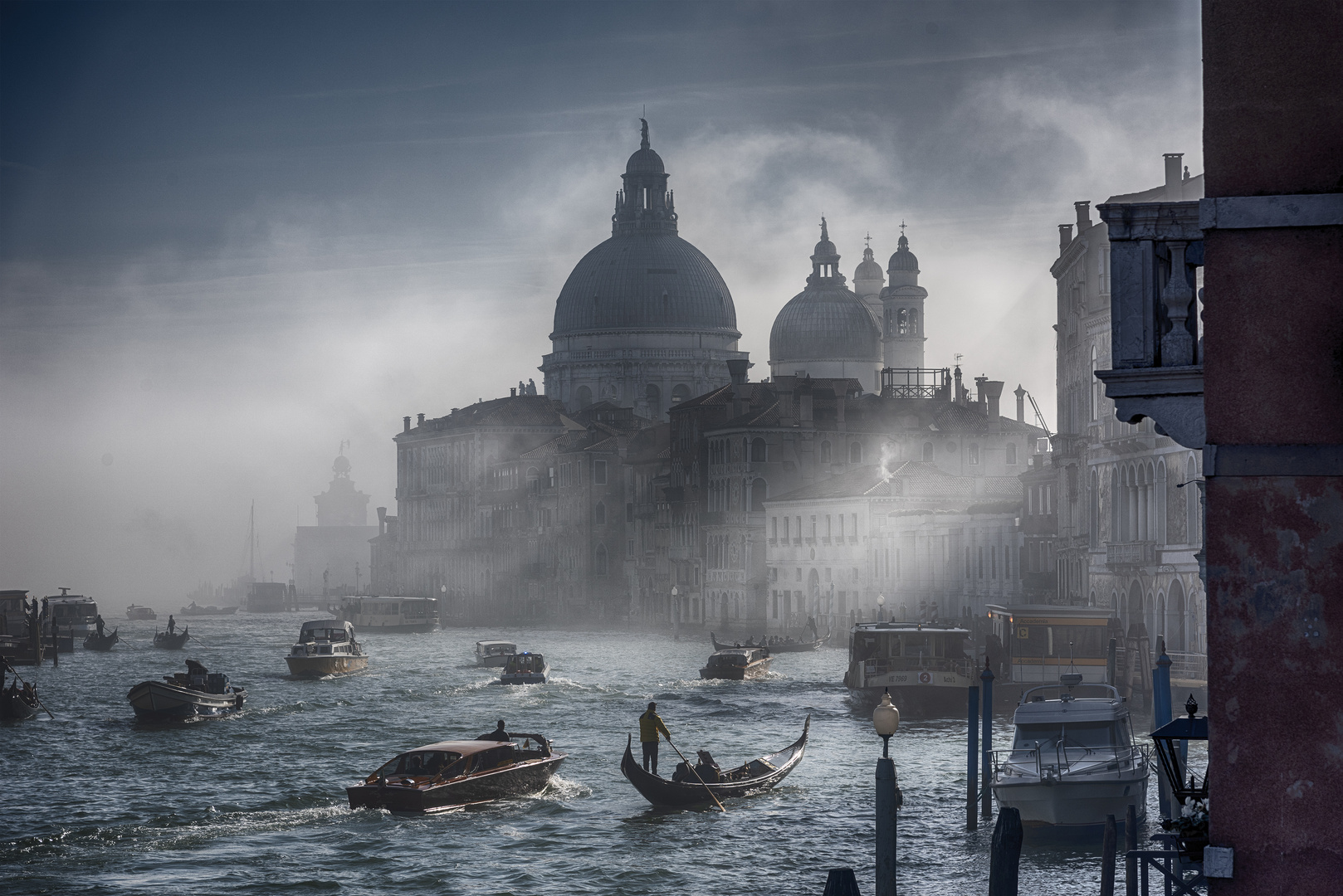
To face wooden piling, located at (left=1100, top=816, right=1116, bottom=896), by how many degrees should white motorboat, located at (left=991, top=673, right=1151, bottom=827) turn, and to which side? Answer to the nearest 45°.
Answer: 0° — it already faces it

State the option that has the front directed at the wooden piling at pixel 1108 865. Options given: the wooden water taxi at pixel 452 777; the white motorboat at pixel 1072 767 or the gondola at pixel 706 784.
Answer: the white motorboat

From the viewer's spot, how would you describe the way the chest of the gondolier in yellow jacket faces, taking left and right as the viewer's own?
facing away from the viewer and to the right of the viewer

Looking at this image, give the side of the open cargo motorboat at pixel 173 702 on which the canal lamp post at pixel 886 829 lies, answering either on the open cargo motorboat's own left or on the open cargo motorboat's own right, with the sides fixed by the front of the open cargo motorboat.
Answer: on the open cargo motorboat's own left

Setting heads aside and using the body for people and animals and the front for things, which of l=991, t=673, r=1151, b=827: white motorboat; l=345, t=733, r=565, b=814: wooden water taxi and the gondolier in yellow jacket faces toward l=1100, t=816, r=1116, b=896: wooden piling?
the white motorboat

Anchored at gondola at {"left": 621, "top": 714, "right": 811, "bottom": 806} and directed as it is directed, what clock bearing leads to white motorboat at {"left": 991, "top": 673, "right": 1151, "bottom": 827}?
The white motorboat is roughly at 3 o'clock from the gondola.

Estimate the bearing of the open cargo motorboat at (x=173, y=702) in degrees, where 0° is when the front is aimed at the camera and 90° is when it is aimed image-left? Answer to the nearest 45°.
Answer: approximately 45°

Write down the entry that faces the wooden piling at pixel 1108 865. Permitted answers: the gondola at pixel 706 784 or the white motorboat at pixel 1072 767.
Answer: the white motorboat

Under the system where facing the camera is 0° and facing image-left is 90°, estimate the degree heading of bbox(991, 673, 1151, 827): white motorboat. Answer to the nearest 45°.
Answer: approximately 0°
